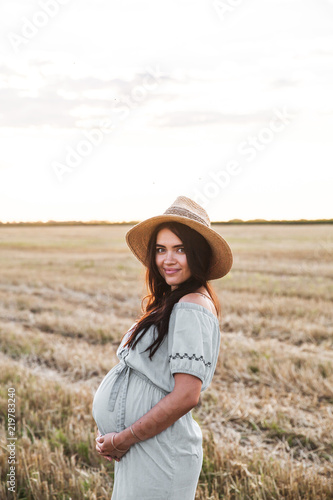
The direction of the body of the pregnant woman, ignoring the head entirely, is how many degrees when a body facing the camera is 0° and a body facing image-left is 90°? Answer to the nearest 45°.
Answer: approximately 90°
